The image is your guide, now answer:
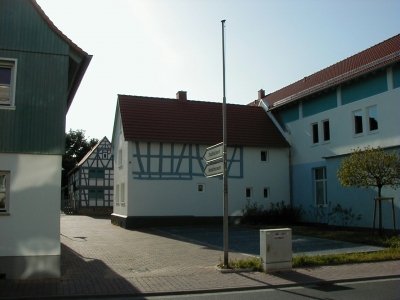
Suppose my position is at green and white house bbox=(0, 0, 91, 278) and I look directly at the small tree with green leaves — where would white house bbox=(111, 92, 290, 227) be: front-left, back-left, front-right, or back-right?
front-left

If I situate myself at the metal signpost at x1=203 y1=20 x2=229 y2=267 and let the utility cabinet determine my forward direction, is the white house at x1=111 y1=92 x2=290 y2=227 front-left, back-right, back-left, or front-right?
back-left

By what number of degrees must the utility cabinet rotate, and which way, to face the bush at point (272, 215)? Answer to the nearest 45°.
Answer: approximately 180°

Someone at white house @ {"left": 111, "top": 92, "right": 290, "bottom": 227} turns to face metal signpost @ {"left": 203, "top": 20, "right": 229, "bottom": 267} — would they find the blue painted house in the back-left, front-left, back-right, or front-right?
front-left

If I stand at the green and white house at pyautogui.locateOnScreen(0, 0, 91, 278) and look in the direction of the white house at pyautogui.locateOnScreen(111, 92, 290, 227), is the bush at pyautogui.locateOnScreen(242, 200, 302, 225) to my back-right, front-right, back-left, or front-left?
front-right

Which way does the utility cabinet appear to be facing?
toward the camera

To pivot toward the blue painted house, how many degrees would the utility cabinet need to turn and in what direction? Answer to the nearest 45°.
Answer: approximately 180°

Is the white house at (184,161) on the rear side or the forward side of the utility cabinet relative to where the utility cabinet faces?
on the rear side

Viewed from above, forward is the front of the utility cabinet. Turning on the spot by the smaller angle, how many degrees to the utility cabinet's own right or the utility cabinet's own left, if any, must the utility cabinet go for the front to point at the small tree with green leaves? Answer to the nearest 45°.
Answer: approximately 135° to the utility cabinet's own left

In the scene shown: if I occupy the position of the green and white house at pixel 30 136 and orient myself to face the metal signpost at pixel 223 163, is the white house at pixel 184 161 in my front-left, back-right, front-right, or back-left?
front-left

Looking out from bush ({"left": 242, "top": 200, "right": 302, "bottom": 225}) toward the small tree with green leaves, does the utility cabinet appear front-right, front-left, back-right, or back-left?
front-right

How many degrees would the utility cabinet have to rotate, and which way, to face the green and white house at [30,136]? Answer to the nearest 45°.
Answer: approximately 90° to its right

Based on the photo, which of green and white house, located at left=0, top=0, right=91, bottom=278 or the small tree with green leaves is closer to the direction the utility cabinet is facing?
the green and white house

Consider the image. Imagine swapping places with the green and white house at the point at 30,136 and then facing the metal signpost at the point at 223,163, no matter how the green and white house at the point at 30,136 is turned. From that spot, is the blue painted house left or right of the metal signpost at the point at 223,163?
left
